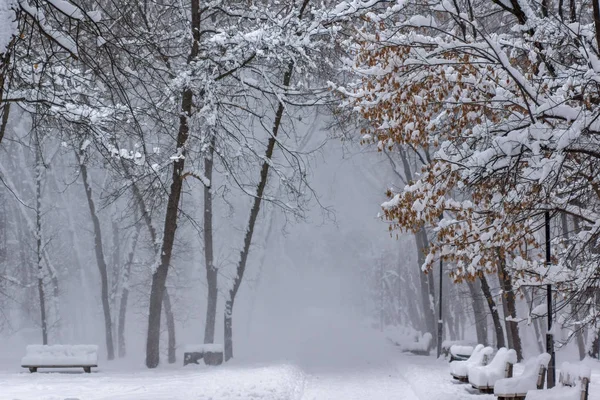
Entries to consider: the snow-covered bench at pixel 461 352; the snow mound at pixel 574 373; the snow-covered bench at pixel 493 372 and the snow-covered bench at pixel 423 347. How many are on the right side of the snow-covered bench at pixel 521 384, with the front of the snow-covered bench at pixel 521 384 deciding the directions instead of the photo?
3

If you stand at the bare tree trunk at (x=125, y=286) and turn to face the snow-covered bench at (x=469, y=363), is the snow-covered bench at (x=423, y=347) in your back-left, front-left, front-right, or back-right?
front-left

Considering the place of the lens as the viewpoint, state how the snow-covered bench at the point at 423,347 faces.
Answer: facing to the left of the viewer

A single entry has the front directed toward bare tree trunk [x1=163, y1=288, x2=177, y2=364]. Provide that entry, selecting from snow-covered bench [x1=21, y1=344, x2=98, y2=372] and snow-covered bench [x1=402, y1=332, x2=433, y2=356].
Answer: snow-covered bench [x1=402, y1=332, x2=433, y2=356]

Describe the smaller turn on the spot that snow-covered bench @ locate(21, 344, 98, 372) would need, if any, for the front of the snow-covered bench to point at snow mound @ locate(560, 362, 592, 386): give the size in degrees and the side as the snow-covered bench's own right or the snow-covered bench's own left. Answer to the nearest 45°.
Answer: approximately 45° to the snow-covered bench's own left

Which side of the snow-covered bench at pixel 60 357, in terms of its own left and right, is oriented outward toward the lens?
front

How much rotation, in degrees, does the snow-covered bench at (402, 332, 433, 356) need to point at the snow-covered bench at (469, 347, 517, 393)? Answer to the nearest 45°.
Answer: approximately 90° to its left

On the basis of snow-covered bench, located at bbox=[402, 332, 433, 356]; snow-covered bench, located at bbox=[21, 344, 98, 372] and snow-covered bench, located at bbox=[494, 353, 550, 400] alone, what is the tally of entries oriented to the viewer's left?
2

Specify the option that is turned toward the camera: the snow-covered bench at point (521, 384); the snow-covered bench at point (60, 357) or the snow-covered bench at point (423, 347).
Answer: the snow-covered bench at point (60, 357)

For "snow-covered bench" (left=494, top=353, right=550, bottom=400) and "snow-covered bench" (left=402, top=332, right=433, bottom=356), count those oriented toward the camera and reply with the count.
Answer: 0

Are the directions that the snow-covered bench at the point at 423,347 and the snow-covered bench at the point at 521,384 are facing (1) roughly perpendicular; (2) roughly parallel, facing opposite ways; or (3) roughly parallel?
roughly parallel

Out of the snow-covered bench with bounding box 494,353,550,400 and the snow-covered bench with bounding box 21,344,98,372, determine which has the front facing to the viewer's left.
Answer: the snow-covered bench with bounding box 494,353,550,400

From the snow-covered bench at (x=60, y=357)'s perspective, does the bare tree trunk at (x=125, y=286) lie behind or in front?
behind

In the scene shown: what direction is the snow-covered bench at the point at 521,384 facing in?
to the viewer's left
